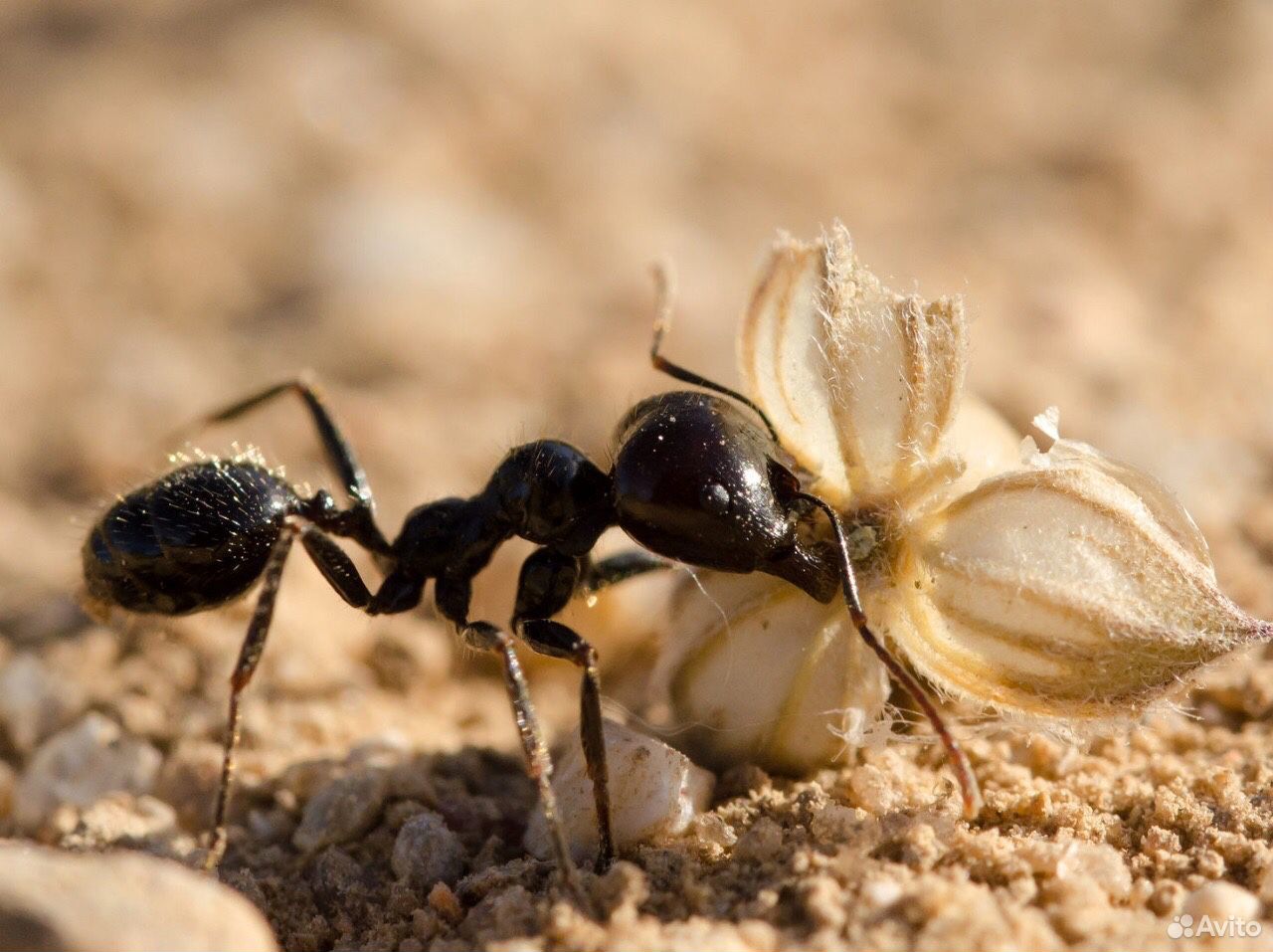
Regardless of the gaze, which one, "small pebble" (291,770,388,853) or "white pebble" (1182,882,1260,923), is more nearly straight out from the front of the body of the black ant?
the white pebble

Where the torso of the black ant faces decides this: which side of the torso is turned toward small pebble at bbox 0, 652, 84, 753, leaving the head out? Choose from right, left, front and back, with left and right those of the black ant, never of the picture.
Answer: back

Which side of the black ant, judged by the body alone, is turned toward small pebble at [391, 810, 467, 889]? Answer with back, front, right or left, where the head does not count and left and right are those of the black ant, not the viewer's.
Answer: right

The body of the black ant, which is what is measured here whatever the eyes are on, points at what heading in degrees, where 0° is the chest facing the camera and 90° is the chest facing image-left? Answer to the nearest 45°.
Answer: approximately 270°

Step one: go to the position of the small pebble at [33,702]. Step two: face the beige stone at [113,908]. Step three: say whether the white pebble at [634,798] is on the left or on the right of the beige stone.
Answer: left
